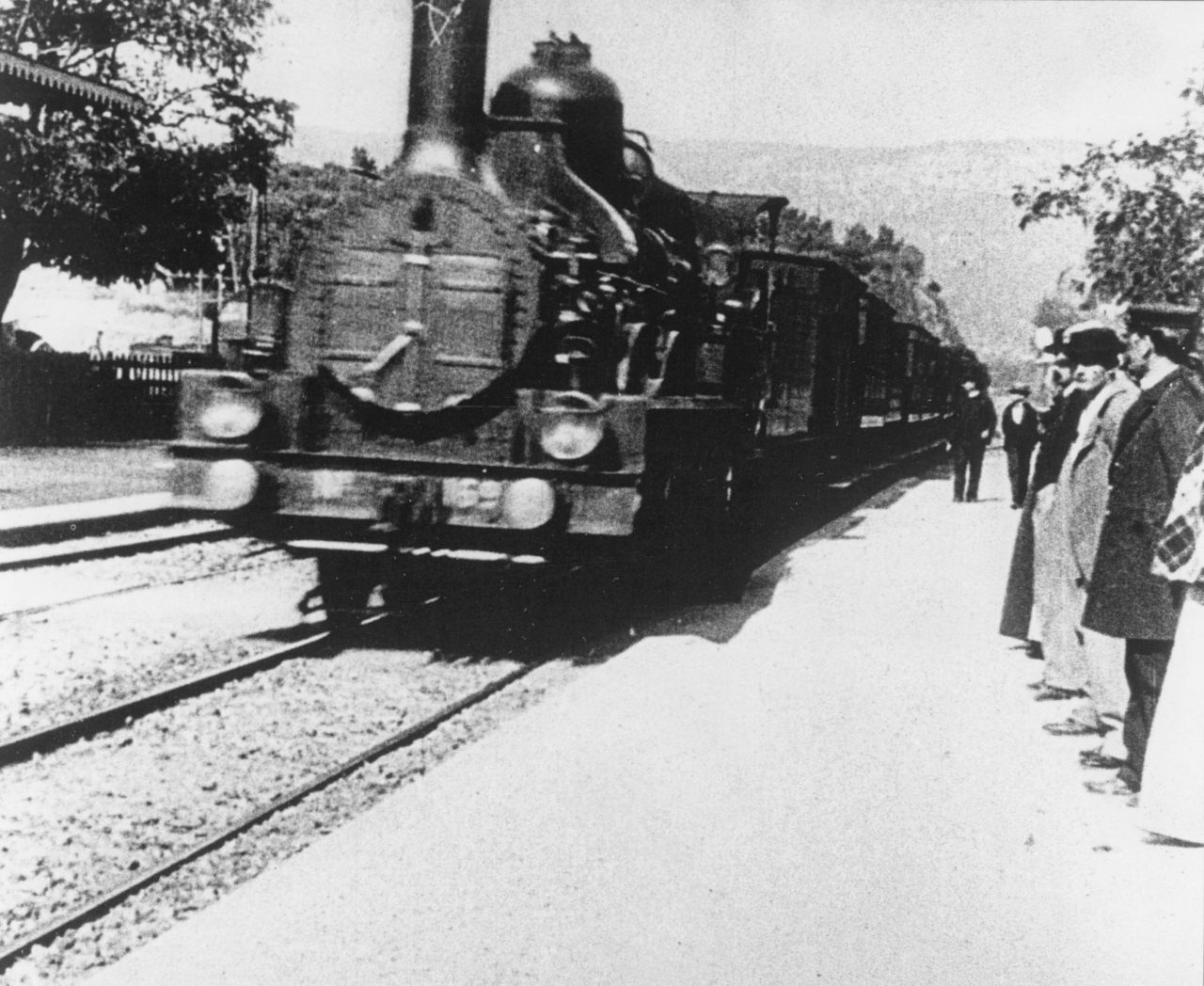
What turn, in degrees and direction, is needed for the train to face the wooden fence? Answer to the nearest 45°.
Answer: approximately 90° to its right

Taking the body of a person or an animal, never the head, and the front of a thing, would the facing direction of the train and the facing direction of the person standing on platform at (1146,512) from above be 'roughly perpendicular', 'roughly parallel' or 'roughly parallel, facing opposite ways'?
roughly perpendicular

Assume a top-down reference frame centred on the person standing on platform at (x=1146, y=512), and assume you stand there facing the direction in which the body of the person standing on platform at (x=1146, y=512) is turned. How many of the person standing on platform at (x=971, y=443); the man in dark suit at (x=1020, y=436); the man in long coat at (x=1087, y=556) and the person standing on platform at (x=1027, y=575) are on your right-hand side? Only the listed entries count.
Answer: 4

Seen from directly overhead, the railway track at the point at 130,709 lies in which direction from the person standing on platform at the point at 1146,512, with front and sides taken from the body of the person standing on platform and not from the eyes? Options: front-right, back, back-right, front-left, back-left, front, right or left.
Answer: front

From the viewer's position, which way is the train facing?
facing the viewer and to the left of the viewer

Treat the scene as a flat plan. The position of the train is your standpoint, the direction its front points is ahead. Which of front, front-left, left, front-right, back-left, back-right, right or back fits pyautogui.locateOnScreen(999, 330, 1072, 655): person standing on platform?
front-left

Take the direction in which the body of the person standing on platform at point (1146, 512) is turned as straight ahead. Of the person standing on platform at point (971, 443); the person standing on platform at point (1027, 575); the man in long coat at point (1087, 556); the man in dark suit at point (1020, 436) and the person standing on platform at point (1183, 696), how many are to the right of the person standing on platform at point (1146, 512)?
4

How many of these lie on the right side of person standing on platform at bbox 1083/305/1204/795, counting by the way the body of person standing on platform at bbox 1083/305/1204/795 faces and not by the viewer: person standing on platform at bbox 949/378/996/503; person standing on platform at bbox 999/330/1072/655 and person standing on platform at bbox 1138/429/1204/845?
2

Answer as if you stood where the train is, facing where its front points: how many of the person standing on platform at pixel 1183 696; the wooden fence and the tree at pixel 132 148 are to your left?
1

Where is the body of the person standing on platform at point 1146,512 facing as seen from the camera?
to the viewer's left

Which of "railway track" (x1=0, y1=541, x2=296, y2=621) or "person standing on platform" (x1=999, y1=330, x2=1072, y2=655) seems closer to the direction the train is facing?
the railway track

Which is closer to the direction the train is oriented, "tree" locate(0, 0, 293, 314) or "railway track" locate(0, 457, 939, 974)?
the railway track

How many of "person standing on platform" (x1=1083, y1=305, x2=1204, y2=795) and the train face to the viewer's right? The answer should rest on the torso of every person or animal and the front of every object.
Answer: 0

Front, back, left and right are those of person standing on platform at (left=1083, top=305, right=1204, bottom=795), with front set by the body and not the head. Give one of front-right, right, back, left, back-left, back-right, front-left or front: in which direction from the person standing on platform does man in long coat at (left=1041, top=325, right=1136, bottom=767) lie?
right

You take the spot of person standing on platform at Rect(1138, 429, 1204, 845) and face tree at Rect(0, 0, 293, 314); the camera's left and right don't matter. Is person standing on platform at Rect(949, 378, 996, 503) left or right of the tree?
right

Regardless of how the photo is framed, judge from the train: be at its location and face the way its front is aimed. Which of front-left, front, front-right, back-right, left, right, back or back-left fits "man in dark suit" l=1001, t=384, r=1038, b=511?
back

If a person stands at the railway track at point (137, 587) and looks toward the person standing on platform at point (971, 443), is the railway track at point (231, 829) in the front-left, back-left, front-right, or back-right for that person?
back-right
